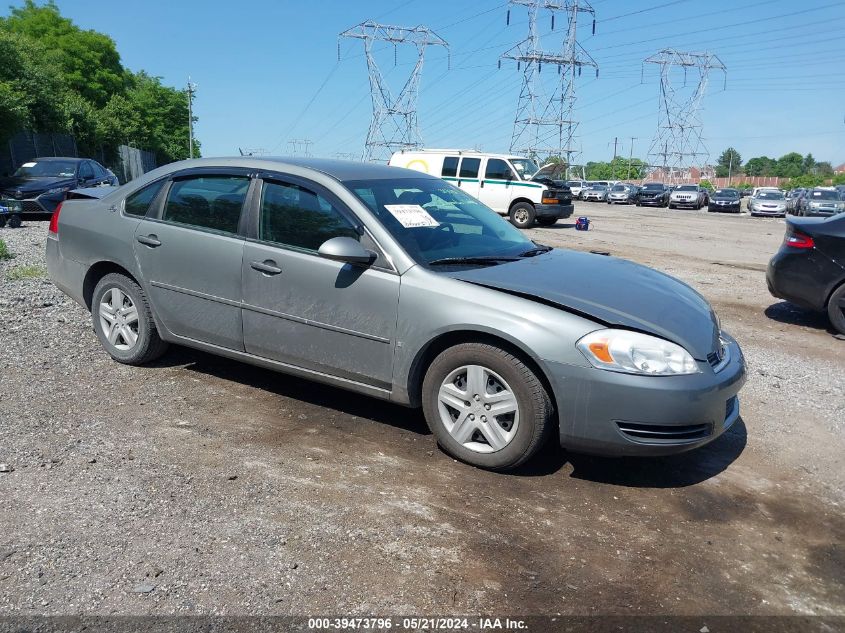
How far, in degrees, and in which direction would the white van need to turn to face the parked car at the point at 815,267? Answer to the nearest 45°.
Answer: approximately 45° to its right

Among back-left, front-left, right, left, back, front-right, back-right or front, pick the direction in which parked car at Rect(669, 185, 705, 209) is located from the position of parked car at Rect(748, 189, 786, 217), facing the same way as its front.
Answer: back-right

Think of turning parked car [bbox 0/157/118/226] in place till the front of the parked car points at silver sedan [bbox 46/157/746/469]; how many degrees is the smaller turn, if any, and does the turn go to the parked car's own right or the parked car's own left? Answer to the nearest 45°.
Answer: approximately 45° to the parked car's own left

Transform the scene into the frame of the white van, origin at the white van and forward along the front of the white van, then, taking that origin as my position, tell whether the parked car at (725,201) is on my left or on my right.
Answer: on my left

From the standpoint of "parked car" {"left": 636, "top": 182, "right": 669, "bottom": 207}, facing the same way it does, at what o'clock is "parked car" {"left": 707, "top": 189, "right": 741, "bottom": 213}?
"parked car" {"left": 707, "top": 189, "right": 741, "bottom": 213} is roughly at 9 o'clock from "parked car" {"left": 636, "top": 182, "right": 669, "bottom": 207}.

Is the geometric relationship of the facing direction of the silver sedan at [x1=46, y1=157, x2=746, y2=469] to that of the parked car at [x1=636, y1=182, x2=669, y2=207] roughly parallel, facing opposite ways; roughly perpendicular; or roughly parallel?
roughly perpendicular

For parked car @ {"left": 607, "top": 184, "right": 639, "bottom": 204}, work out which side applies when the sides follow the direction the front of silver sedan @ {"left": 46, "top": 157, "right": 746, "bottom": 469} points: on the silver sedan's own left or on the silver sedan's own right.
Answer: on the silver sedan's own left
